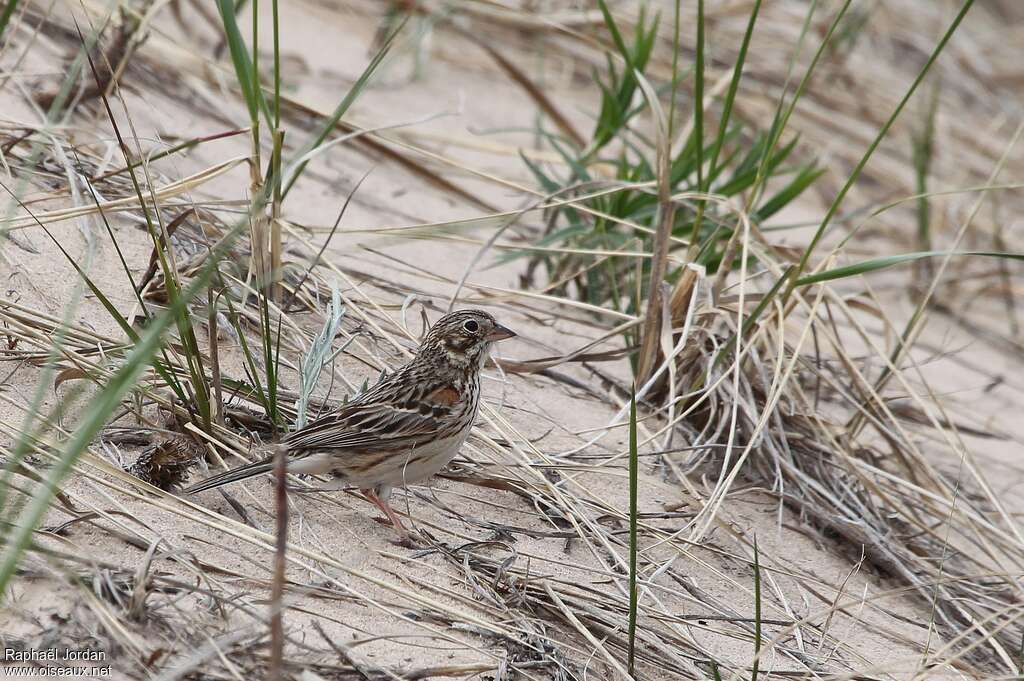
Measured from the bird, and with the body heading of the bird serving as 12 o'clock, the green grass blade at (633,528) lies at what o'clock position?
The green grass blade is roughly at 2 o'clock from the bird.

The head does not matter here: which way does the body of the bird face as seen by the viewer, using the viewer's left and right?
facing to the right of the viewer
